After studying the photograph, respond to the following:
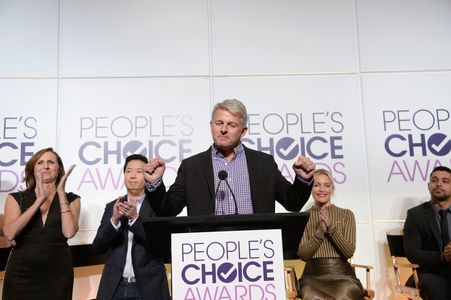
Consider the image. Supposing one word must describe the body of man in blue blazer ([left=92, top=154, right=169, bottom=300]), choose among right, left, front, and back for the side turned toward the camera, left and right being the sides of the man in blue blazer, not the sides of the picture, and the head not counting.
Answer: front

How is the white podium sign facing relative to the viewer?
toward the camera

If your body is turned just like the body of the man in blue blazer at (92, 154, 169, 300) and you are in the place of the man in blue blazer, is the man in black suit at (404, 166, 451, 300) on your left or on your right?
on your left

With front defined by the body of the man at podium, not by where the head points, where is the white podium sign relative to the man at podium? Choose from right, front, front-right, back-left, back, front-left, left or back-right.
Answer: front

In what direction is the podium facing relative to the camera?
toward the camera

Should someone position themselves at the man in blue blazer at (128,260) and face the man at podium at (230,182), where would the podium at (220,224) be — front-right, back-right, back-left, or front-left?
front-right

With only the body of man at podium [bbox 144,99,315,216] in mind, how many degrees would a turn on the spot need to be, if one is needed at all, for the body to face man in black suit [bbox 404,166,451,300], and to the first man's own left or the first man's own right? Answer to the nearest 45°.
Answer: approximately 135° to the first man's own left

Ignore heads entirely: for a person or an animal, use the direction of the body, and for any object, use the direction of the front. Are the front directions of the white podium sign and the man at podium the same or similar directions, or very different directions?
same or similar directions

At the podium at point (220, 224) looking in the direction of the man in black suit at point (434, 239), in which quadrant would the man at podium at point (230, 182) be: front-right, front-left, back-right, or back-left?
front-left

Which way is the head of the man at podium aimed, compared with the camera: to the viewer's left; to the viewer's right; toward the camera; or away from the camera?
toward the camera

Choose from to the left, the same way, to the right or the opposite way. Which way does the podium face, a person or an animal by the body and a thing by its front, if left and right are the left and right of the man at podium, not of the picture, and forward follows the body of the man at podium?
the same way

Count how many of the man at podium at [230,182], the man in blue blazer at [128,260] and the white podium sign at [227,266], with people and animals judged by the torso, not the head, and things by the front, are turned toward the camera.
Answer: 3

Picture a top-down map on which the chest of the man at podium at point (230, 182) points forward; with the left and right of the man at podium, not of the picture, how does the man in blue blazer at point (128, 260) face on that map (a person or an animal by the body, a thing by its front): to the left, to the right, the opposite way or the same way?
the same way

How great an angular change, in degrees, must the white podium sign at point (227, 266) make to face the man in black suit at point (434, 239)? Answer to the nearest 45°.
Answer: approximately 135° to its left

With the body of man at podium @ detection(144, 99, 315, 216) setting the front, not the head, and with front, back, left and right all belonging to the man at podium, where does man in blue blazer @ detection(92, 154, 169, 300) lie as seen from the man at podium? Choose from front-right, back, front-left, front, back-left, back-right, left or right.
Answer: back-right
